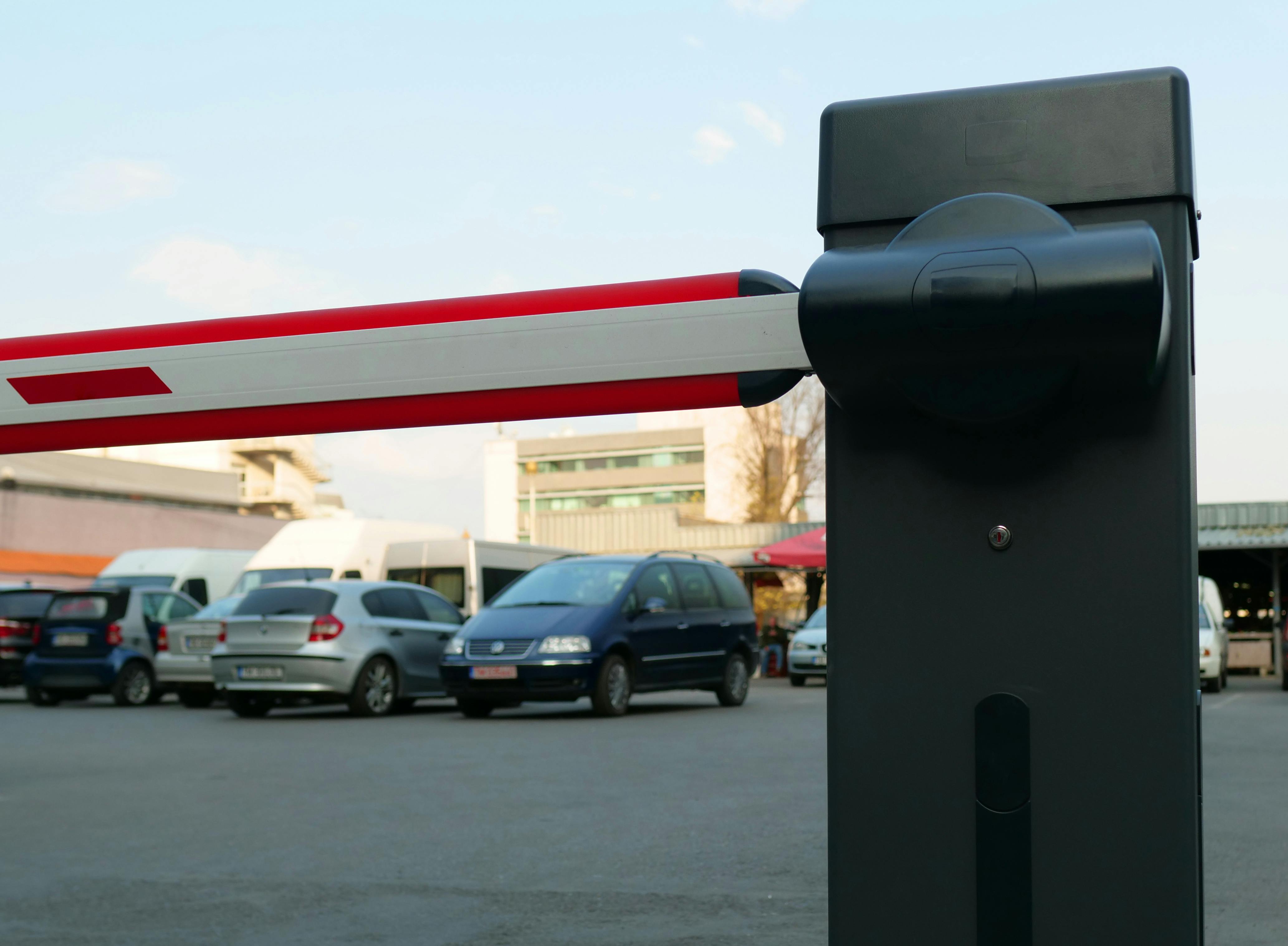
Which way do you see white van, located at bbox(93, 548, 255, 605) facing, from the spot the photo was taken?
facing the viewer and to the left of the viewer

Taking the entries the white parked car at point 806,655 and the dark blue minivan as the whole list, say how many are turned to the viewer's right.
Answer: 0

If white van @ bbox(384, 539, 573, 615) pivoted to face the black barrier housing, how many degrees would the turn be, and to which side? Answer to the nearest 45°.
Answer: approximately 135° to its right

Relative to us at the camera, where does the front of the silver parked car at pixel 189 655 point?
facing away from the viewer and to the right of the viewer

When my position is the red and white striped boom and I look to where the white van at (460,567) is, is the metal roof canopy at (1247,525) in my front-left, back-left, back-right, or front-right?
front-right

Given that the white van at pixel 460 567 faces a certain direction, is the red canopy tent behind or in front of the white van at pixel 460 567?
in front

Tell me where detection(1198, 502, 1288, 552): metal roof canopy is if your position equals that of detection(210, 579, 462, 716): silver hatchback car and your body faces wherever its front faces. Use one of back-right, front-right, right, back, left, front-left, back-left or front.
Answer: front

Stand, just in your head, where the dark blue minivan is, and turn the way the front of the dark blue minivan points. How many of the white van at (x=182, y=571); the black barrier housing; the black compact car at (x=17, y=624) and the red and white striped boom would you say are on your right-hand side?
2

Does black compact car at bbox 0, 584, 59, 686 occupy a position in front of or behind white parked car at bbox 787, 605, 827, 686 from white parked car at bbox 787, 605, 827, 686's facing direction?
in front

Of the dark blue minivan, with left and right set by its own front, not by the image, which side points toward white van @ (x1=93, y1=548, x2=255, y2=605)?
right

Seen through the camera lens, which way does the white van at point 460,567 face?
facing away from the viewer and to the right of the viewer

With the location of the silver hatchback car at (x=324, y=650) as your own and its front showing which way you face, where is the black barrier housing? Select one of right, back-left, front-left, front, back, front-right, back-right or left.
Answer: back-right

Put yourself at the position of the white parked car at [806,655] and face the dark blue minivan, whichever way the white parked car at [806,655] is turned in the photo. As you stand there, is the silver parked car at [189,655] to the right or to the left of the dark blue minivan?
right
